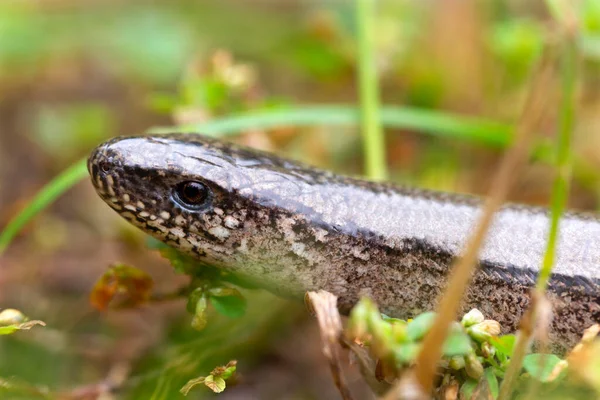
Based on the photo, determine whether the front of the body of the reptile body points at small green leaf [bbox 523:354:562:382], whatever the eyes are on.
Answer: no

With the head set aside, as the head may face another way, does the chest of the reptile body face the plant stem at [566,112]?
no

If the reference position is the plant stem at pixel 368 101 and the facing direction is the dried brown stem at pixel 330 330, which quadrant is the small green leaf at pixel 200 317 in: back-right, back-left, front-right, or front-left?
front-right

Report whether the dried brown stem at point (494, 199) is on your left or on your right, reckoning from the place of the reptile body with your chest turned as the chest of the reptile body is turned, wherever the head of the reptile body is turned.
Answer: on your left

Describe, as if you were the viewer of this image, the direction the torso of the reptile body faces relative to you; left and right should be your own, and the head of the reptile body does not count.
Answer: facing to the left of the viewer

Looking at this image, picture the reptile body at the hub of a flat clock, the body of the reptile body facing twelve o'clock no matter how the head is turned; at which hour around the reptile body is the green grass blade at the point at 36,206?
The green grass blade is roughly at 1 o'clock from the reptile body.
